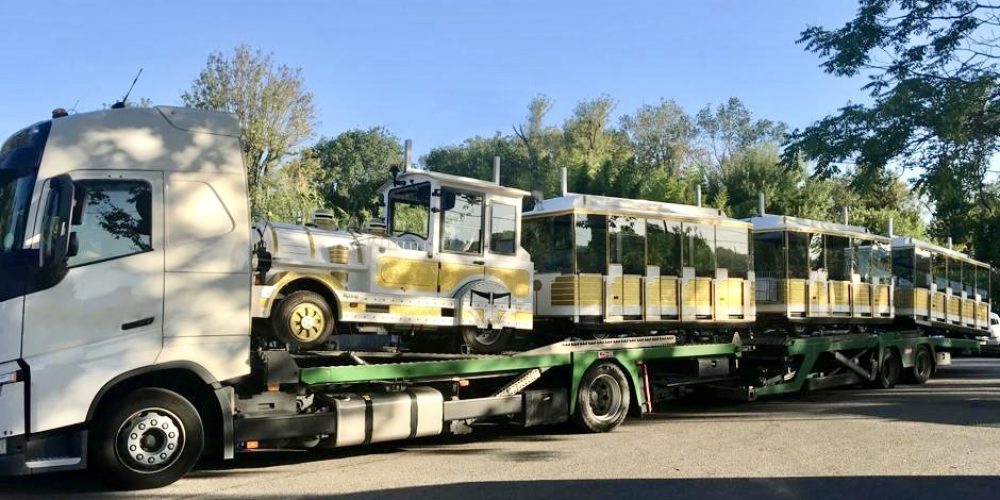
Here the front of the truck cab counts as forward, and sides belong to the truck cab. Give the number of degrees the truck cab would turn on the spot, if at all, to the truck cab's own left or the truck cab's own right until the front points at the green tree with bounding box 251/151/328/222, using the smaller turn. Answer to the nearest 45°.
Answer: approximately 90° to the truck cab's own right

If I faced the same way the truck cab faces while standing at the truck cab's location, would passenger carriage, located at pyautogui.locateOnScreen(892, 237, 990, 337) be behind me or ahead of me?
behind

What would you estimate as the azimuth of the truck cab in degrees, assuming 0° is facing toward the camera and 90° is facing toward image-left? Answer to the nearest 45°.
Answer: approximately 90°

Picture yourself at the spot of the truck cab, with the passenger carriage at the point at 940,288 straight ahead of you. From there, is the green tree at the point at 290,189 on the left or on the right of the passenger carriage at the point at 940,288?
left

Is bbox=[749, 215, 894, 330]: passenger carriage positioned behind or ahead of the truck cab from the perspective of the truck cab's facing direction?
behind

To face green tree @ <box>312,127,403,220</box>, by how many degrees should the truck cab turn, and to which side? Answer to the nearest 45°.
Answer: approximately 90° to its right
